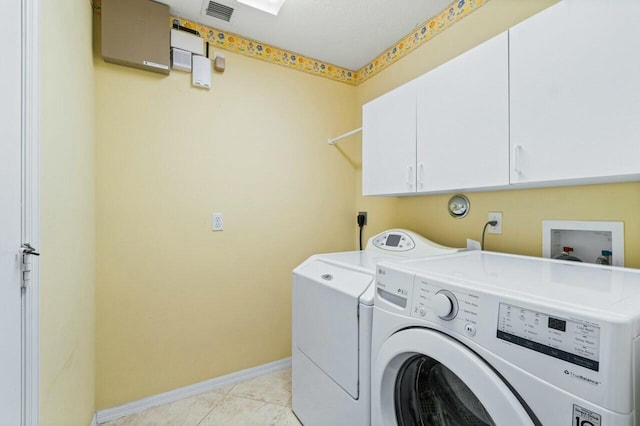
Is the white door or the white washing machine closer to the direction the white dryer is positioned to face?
the white door

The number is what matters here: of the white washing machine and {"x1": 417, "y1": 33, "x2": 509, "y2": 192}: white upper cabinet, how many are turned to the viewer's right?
0

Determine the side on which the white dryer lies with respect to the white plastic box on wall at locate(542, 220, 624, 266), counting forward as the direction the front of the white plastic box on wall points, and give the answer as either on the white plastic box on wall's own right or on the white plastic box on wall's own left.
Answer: on the white plastic box on wall's own right

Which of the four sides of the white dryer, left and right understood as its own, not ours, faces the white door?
front

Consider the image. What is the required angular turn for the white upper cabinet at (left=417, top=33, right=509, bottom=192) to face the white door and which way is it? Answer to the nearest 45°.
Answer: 0° — it already faces it

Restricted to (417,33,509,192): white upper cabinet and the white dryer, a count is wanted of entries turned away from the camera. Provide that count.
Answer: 0

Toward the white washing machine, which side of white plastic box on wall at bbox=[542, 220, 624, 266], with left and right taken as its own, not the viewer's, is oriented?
front

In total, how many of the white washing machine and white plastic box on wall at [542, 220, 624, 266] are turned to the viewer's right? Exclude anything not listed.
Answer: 0

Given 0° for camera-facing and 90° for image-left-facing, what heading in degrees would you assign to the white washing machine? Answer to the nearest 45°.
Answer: approximately 45°

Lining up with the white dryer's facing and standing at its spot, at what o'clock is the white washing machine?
The white washing machine is roughly at 9 o'clock from the white dryer.
